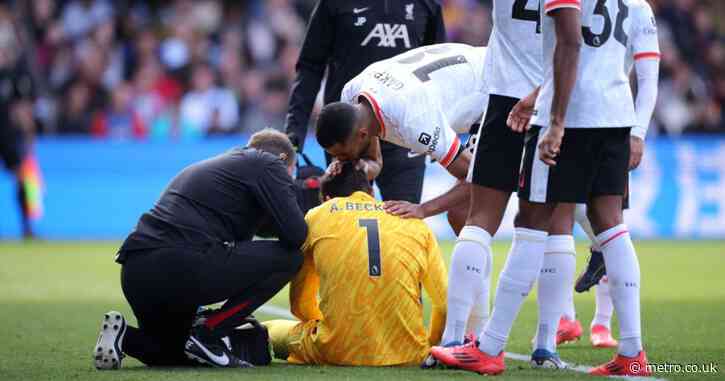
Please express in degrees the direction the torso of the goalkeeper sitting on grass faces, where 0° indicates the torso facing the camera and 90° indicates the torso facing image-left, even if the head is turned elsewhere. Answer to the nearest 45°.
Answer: approximately 180°

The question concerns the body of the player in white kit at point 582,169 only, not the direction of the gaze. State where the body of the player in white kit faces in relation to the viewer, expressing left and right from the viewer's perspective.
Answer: facing away from the viewer and to the left of the viewer

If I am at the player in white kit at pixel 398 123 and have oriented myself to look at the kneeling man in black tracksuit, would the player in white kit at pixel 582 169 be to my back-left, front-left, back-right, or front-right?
back-left

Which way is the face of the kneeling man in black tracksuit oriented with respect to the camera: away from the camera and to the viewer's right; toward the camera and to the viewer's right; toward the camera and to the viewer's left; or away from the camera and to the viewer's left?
away from the camera and to the viewer's right
